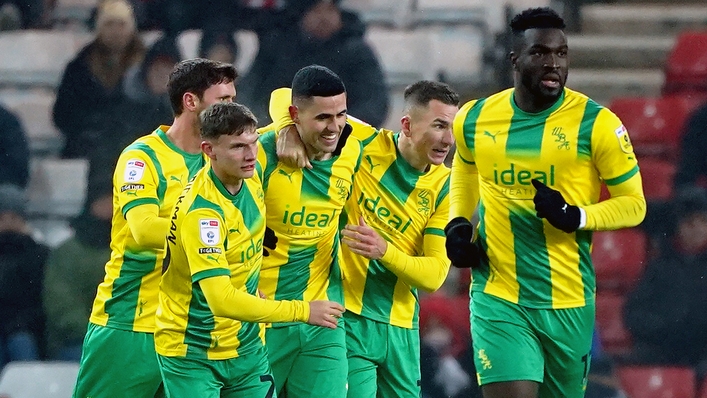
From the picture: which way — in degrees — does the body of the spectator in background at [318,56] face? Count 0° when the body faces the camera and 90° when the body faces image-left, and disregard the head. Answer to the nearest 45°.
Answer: approximately 0°

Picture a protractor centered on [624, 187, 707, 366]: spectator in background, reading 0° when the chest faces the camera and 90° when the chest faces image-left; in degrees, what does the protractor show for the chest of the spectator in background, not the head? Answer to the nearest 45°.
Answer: approximately 0°

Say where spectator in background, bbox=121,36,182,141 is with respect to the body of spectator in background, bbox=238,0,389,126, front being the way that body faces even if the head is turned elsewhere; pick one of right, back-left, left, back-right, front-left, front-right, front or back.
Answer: right

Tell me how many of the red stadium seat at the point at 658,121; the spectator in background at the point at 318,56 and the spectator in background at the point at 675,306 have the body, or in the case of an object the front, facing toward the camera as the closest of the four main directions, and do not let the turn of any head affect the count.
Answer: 3

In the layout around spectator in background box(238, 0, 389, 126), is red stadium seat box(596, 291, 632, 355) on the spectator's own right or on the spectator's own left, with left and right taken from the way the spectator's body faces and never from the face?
on the spectator's own left

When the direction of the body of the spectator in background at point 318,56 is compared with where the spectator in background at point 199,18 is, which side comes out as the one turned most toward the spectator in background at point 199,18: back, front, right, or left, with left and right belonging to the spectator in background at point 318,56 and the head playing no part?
right

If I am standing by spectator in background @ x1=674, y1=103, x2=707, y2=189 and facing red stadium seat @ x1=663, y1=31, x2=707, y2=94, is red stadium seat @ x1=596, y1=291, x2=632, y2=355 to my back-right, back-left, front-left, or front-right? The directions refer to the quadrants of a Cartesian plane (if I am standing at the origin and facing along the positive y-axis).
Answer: back-left

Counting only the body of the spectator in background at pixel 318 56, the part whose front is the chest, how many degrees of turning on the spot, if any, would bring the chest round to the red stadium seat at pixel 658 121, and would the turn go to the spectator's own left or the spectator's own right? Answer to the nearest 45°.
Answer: approximately 90° to the spectator's own left
